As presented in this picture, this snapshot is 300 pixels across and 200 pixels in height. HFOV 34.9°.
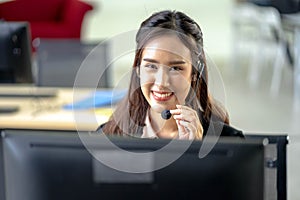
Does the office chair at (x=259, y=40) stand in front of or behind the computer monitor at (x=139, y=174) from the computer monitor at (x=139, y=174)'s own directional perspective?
in front

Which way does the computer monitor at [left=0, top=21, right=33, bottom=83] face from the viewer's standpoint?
away from the camera

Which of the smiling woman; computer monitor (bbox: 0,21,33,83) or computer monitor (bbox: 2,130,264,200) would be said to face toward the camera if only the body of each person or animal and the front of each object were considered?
the smiling woman

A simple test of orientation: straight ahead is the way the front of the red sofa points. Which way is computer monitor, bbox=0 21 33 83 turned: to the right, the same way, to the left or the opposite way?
the opposite way

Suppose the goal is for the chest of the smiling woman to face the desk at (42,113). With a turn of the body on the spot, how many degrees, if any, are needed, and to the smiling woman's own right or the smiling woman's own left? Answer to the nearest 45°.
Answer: approximately 135° to the smiling woman's own right

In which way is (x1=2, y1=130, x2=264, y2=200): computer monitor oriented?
away from the camera

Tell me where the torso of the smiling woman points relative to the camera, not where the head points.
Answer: toward the camera

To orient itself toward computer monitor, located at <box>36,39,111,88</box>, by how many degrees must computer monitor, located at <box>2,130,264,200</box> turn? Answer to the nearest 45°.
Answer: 0° — it already faces it

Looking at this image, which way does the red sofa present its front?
toward the camera

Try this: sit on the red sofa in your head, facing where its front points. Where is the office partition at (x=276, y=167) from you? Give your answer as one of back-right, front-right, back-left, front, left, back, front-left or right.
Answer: front

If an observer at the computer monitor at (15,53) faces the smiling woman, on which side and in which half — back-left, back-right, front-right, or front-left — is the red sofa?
back-left
